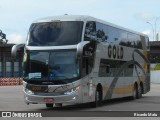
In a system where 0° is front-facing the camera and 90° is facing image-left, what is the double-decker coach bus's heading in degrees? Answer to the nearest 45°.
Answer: approximately 45°
